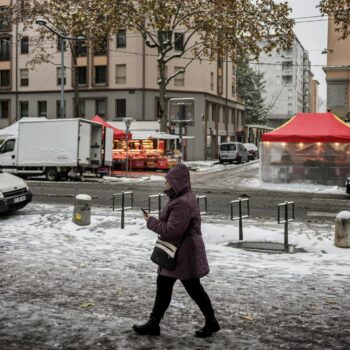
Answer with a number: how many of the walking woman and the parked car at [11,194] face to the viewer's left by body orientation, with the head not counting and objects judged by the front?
1

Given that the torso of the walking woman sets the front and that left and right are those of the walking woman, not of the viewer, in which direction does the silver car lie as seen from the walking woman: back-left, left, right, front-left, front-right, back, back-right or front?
right

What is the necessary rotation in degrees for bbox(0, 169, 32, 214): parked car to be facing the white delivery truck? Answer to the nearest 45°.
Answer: approximately 135° to its left

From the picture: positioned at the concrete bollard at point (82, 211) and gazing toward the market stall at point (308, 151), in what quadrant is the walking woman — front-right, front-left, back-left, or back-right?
back-right

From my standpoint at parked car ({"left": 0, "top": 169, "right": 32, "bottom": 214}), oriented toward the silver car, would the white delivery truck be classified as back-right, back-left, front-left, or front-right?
front-left

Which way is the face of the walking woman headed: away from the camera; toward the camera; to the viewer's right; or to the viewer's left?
to the viewer's left

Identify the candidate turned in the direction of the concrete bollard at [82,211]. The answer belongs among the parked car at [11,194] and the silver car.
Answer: the parked car

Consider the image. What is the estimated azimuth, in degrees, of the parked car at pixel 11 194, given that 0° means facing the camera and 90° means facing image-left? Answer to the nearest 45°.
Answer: approximately 315°

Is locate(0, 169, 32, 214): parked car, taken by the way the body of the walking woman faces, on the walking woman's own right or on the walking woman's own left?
on the walking woman's own right

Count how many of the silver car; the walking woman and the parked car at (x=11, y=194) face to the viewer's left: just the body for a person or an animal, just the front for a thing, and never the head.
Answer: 1

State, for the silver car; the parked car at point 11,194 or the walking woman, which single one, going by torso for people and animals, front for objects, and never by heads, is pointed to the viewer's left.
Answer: the walking woman

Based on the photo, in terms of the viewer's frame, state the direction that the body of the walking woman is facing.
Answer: to the viewer's left
